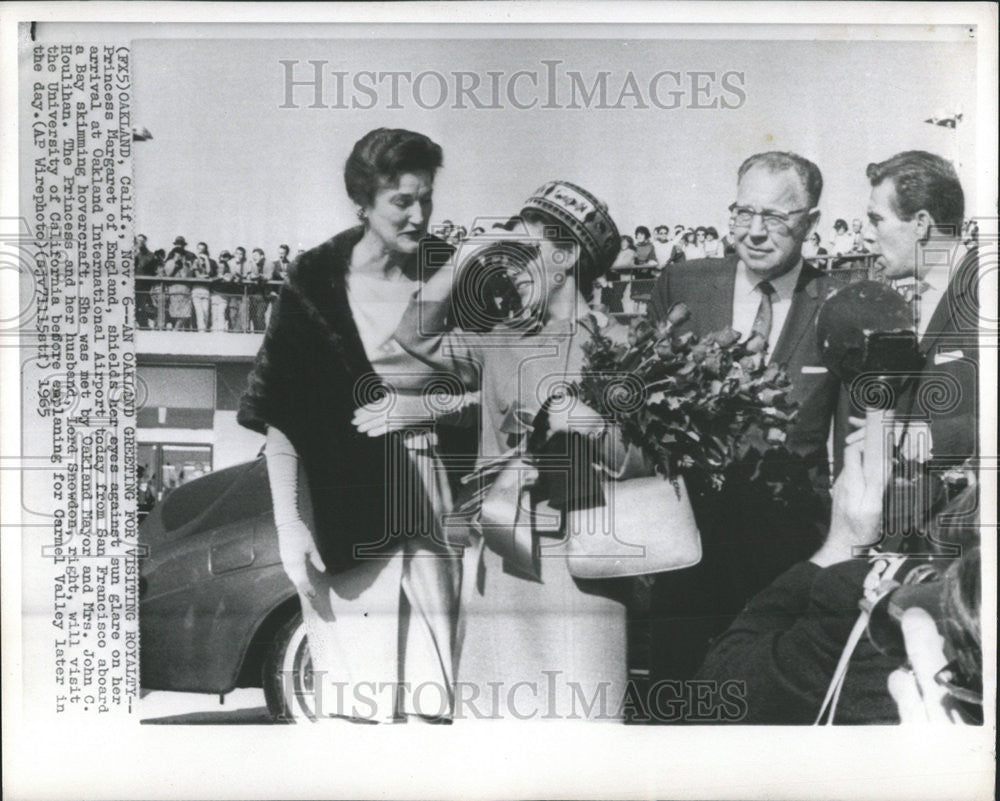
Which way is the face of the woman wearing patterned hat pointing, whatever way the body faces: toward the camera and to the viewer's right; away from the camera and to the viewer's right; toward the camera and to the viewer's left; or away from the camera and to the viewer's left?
toward the camera and to the viewer's left

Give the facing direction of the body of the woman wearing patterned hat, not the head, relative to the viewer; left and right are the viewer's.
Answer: facing the viewer and to the left of the viewer
